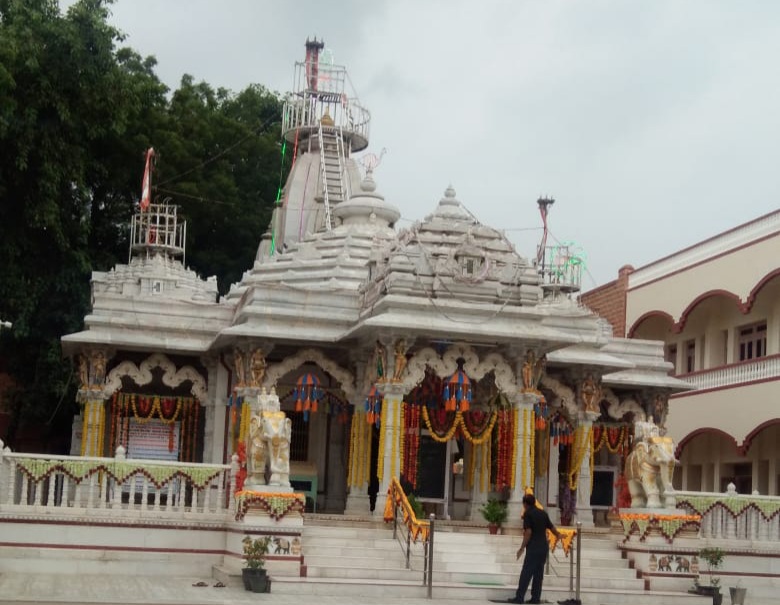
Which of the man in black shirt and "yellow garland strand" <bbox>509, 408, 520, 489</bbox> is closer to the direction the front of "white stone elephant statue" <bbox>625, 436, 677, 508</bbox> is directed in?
the man in black shirt

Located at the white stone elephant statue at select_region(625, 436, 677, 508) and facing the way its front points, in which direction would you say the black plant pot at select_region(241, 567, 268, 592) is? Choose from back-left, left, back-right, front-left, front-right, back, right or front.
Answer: right

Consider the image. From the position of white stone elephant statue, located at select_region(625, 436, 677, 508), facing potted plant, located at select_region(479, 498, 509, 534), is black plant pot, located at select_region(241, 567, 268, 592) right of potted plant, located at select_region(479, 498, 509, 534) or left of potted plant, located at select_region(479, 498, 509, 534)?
left

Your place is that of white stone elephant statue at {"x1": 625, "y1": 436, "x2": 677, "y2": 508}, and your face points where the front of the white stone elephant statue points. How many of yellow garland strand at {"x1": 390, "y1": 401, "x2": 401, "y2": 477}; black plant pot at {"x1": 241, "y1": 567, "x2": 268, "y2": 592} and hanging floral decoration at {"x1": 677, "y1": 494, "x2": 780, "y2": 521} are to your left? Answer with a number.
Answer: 1

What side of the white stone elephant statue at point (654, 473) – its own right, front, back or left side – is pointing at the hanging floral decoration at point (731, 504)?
left

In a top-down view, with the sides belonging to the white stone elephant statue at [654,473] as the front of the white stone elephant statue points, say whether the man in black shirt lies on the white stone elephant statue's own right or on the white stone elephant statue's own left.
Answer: on the white stone elephant statue's own right
